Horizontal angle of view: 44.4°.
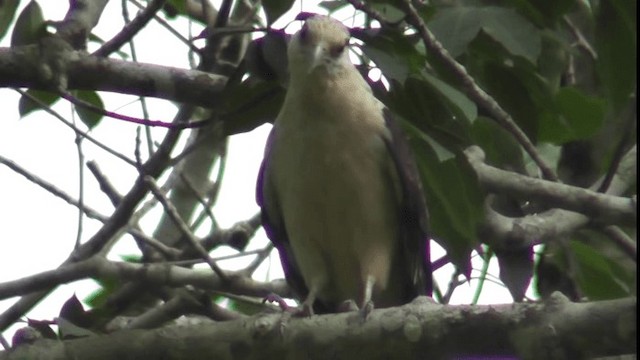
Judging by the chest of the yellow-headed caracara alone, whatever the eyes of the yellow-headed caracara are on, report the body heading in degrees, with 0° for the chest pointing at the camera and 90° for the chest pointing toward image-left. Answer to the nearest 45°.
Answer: approximately 0°

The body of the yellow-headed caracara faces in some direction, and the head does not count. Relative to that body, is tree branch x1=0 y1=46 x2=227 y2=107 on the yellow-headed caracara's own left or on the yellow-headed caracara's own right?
on the yellow-headed caracara's own right

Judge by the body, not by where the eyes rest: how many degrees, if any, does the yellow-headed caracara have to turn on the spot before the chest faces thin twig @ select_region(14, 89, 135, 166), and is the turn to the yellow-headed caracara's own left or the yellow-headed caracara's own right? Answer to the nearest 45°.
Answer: approximately 90° to the yellow-headed caracara's own right

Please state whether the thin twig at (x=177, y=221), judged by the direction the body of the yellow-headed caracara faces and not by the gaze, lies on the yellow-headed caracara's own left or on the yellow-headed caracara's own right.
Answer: on the yellow-headed caracara's own right
